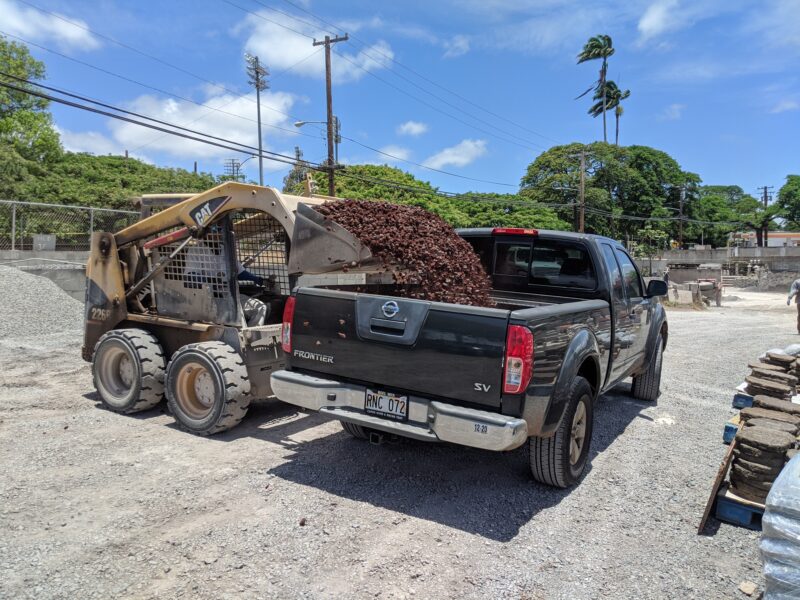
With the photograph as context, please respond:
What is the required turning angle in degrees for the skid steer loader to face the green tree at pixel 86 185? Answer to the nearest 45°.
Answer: approximately 135° to its left

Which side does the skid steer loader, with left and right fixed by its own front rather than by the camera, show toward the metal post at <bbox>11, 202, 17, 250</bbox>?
back

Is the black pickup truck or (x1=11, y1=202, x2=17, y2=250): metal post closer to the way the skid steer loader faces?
the black pickup truck

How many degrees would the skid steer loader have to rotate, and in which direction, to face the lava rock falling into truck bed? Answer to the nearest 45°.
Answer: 0° — it already faces it

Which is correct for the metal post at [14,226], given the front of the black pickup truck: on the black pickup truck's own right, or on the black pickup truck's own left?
on the black pickup truck's own left

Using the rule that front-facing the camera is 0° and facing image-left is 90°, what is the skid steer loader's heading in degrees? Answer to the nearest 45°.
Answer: approximately 315°

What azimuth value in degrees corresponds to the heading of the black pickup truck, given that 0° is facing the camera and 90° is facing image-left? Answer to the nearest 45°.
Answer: approximately 225°

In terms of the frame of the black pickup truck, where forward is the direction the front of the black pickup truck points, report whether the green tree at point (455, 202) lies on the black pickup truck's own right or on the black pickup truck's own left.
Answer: on the black pickup truck's own left

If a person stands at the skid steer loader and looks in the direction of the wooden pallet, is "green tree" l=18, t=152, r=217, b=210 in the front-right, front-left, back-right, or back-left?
back-left

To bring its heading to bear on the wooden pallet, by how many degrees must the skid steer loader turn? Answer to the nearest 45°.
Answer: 0° — it already faces it

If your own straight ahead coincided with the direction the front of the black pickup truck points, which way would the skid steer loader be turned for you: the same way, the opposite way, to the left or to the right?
to the right

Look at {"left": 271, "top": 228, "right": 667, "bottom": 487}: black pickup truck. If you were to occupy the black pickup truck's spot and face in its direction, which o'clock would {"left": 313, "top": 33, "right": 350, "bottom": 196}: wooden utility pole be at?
The wooden utility pole is roughly at 10 o'clock from the black pickup truck.
